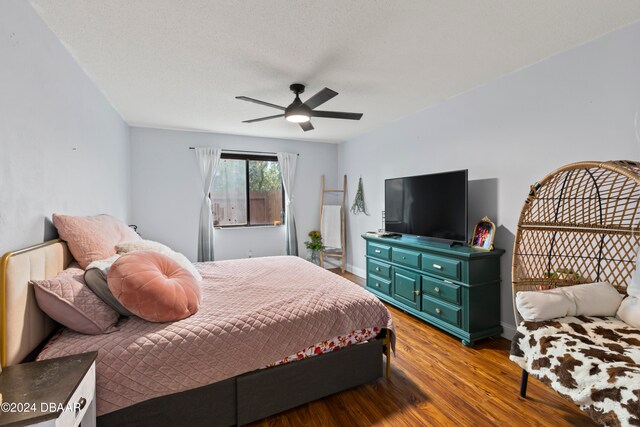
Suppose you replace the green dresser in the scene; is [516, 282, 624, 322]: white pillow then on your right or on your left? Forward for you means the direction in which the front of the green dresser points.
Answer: on your left

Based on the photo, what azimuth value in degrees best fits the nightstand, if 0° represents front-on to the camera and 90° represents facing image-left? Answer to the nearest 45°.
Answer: approximately 315°

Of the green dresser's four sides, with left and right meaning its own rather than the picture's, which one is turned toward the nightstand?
front

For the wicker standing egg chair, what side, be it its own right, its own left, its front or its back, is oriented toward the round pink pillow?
front

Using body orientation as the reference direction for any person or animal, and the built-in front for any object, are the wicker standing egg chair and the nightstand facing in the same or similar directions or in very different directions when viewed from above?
very different directions

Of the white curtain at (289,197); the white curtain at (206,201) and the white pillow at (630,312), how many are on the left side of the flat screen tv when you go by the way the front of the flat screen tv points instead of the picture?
1

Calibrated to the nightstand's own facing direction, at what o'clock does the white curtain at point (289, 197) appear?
The white curtain is roughly at 9 o'clock from the nightstand.

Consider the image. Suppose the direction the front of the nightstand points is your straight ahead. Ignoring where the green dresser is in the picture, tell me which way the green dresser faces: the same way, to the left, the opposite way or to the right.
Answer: the opposite way

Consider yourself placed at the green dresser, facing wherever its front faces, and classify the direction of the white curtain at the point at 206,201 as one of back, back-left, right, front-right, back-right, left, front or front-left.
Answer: front-right

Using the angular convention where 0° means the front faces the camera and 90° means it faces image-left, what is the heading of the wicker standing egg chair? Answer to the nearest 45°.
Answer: approximately 45°

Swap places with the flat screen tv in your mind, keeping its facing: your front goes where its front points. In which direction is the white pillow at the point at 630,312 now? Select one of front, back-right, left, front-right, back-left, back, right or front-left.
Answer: left

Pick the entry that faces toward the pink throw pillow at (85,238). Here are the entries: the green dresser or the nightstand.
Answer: the green dresser
